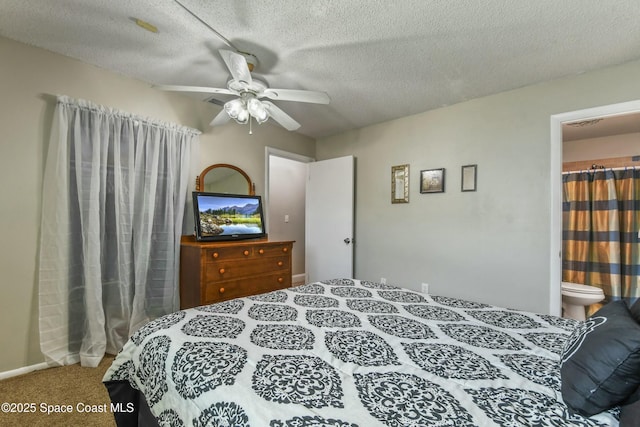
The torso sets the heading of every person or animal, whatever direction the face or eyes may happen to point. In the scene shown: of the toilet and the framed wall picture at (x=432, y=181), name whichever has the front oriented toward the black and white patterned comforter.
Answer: the framed wall picture

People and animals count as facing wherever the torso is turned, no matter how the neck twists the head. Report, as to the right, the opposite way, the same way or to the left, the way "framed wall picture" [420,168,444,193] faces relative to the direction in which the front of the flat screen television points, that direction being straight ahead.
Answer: to the right

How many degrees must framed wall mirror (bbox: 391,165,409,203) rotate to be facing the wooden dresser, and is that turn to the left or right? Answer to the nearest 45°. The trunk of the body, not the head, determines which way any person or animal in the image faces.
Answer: approximately 45° to its right

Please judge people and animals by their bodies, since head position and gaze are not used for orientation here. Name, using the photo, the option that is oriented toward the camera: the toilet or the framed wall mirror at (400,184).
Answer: the framed wall mirror

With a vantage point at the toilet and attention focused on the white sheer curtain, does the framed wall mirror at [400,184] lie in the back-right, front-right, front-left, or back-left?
front-right

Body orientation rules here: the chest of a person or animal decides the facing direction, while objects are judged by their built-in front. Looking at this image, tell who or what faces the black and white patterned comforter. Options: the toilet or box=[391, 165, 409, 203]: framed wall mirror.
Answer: the framed wall mirror

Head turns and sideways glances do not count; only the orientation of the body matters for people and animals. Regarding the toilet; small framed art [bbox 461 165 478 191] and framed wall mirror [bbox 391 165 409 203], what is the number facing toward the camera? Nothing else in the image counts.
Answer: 2

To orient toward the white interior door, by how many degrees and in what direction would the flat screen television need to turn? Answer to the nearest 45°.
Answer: approximately 90° to its left

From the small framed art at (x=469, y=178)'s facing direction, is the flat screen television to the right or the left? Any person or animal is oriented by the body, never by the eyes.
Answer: on its right

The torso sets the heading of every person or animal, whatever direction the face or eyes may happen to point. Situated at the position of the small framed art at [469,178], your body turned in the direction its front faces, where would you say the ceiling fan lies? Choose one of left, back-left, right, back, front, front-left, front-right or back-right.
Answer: front-right

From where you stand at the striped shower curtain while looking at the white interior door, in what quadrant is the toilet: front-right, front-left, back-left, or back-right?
front-left

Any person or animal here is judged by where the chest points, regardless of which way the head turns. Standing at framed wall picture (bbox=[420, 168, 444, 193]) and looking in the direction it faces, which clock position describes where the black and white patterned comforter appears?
The black and white patterned comforter is roughly at 12 o'clock from the framed wall picture.

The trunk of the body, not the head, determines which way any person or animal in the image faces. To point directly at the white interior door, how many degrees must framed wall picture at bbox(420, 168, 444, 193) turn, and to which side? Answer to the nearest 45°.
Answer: approximately 90° to its right

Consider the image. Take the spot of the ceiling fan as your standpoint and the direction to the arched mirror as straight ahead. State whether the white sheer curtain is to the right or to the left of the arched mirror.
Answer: left
